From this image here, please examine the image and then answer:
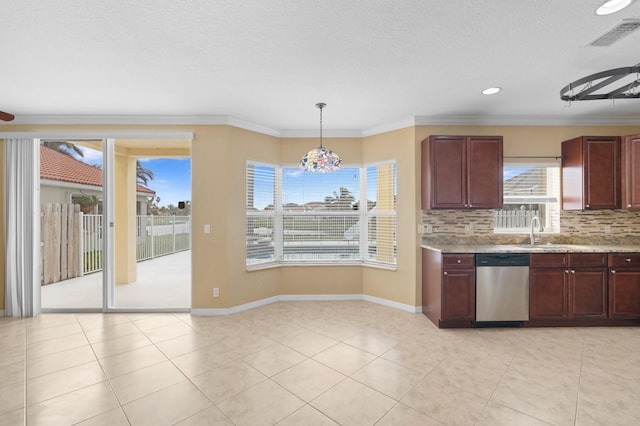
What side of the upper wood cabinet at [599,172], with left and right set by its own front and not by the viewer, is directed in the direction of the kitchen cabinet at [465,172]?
right

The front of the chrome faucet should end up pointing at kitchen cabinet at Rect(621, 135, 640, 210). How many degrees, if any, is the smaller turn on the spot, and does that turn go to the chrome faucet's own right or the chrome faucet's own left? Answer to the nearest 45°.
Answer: approximately 45° to the chrome faucet's own left

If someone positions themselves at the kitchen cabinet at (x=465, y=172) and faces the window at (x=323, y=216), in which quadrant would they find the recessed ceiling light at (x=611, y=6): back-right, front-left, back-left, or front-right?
back-left

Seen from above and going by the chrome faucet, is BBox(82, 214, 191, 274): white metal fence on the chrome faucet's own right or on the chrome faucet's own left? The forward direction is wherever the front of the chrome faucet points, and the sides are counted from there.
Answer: on the chrome faucet's own right

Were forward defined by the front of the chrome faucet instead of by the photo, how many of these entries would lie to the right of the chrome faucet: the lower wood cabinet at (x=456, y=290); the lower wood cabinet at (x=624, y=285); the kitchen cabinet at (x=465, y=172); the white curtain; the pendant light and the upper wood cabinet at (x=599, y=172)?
4

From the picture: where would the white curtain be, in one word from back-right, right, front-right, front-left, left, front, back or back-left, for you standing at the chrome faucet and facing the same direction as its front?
right

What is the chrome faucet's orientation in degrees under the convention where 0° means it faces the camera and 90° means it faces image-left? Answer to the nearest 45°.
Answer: approximately 315°

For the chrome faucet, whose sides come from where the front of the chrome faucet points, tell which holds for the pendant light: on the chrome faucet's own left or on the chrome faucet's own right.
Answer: on the chrome faucet's own right

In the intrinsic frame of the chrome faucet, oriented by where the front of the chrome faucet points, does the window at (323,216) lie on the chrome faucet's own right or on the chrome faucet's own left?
on the chrome faucet's own right

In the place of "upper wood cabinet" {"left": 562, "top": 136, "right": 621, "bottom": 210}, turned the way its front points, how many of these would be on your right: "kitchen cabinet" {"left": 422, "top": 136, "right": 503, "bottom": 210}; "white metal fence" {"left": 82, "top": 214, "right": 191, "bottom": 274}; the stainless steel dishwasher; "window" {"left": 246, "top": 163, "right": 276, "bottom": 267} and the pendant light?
5

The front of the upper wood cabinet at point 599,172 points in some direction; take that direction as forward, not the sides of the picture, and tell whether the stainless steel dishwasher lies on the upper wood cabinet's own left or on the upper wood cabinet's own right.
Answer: on the upper wood cabinet's own right

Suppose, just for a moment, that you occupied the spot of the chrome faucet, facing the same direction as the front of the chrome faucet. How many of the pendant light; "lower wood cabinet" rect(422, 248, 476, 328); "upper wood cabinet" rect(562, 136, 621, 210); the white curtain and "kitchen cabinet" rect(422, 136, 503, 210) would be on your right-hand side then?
4

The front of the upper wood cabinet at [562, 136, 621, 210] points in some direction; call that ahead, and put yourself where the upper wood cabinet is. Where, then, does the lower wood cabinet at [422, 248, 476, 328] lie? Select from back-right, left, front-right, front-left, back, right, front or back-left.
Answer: right

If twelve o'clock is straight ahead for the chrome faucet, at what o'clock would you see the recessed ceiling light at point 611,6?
The recessed ceiling light is roughly at 1 o'clock from the chrome faucet.
